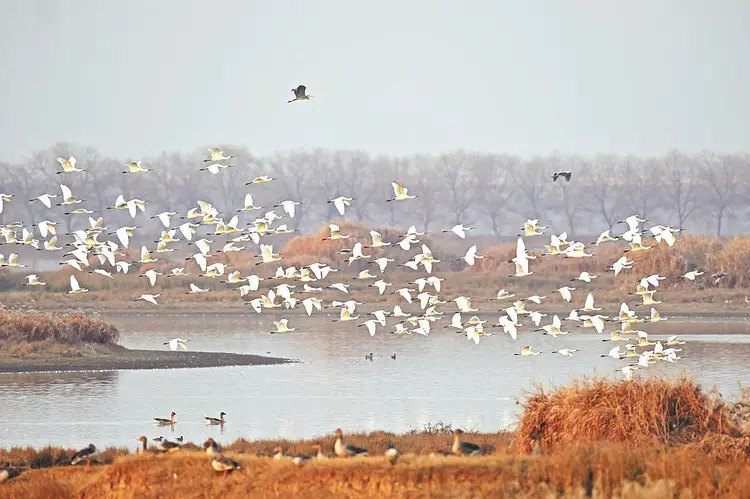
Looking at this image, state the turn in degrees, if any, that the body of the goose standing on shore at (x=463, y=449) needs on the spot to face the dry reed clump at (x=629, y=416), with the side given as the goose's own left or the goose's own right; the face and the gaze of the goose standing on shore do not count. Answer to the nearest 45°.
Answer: approximately 180°

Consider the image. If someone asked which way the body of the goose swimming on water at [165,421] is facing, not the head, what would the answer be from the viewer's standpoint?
to the viewer's right

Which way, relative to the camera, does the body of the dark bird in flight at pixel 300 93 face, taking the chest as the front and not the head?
to the viewer's right

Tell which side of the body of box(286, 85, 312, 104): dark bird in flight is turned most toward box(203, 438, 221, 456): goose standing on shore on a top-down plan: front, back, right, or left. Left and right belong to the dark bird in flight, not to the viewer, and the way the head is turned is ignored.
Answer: right

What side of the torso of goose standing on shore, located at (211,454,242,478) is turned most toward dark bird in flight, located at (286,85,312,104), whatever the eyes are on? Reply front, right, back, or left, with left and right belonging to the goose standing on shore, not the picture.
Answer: right

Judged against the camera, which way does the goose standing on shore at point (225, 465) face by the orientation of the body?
to the viewer's left

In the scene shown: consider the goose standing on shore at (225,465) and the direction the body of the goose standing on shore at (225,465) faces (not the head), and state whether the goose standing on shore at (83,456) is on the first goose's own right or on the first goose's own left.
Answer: on the first goose's own right

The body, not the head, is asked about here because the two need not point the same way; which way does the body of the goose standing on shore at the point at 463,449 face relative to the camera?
to the viewer's left
